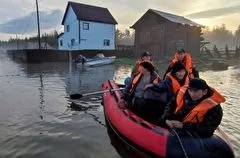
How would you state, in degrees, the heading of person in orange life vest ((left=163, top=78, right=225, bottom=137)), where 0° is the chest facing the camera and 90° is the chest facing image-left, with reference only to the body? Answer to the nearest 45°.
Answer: approximately 45°

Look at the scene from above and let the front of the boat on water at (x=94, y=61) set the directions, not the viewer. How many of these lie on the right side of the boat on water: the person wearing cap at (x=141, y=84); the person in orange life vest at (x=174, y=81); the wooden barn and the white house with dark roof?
2

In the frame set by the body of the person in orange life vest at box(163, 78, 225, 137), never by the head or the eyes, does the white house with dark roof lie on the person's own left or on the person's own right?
on the person's own right

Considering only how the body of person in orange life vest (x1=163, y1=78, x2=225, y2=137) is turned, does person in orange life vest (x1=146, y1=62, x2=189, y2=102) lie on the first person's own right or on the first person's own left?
on the first person's own right

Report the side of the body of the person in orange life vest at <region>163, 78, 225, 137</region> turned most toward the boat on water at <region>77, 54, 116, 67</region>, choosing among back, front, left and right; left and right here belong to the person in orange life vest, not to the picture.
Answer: right
